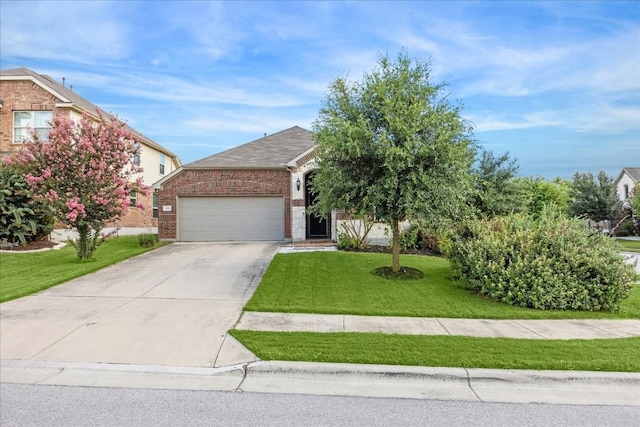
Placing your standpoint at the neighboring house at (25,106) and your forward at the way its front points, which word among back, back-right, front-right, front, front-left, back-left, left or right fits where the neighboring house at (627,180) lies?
left

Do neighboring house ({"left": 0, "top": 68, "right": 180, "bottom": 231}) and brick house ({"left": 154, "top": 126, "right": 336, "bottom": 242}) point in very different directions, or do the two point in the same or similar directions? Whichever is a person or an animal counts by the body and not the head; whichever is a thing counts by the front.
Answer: same or similar directions

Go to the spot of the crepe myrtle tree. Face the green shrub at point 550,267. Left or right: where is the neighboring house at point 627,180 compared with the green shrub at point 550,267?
left

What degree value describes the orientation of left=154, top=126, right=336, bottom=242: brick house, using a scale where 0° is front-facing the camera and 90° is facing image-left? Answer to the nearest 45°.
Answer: approximately 0°

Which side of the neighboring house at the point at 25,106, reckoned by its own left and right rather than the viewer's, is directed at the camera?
front

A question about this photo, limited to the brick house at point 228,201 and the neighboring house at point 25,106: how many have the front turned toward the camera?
2

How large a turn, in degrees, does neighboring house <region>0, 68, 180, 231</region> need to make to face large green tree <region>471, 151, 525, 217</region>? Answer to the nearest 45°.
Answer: approximately 45° to its left

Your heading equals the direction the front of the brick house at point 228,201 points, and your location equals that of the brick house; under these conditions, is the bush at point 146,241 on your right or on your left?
on your right

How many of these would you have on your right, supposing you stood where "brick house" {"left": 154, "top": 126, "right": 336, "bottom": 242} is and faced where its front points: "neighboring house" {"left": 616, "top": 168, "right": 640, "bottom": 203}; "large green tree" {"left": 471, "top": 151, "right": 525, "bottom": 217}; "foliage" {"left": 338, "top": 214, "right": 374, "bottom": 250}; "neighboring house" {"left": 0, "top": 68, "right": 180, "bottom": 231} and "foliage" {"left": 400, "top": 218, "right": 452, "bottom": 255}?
1

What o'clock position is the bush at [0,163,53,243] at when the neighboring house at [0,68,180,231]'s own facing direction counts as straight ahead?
The bush is roughly at 12 o'clock from the neighboring house.

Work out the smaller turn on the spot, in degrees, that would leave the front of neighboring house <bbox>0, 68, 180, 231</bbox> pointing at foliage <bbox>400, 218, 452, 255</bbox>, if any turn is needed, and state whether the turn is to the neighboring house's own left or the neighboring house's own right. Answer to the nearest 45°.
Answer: approximately 45° to the neighboring house's own left

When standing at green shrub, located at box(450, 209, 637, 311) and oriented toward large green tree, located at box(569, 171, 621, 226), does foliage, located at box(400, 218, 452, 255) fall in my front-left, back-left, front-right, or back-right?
front-left
